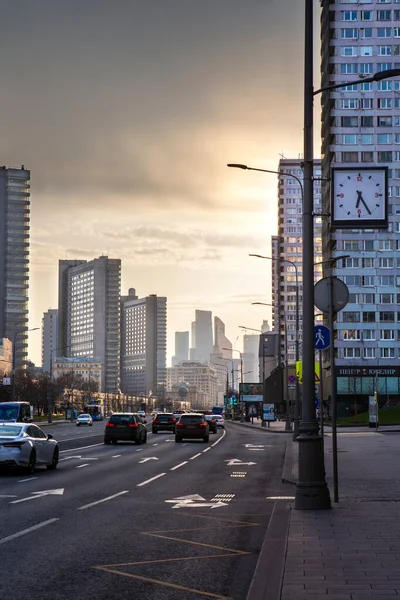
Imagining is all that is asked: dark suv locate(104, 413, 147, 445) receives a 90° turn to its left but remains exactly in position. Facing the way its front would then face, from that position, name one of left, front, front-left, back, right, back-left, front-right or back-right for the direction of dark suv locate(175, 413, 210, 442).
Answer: back-right

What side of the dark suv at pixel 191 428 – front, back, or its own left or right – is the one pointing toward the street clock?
back

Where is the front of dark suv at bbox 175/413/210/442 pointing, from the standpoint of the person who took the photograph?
facing away from the viewer

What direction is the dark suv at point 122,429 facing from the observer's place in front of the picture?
facing away from the viewer

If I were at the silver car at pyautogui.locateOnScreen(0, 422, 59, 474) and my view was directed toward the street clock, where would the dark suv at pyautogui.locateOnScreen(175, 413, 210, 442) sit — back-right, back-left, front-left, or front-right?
back-left

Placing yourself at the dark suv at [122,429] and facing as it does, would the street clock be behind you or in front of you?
behind

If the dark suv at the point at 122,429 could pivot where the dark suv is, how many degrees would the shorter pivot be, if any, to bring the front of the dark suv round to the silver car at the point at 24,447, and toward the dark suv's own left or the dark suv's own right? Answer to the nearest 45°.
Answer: approximately 180°

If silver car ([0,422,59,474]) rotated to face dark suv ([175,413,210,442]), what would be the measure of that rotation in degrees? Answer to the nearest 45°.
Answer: approximately 45° to its left

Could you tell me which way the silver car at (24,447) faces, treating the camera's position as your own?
facing away from the viewer and to the right of the viewer
